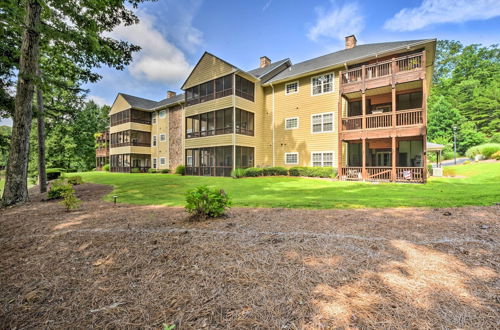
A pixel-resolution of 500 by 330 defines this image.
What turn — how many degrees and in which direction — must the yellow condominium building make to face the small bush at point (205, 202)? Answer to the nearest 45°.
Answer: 0° — it already faces it

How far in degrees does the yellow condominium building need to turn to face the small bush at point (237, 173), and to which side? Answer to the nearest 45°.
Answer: approximately 45° to its right

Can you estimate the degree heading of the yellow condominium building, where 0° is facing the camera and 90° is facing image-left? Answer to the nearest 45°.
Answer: approximately 45°

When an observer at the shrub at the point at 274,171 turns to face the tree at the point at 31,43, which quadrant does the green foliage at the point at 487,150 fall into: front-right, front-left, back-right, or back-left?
back-left

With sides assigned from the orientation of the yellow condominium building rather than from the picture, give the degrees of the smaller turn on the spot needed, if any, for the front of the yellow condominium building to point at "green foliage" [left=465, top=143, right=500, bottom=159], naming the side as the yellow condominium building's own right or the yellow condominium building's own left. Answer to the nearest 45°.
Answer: approximately 135° to the yellow condominium building's own left

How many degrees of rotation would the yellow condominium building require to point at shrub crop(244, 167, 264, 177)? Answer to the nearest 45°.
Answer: approximately 45° to its right

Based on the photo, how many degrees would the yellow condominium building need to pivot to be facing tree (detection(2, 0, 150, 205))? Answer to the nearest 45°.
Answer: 0° — it already faces it
